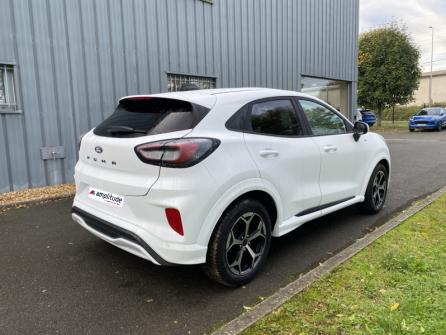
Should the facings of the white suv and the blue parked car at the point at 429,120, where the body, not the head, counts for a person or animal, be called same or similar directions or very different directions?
very different directions

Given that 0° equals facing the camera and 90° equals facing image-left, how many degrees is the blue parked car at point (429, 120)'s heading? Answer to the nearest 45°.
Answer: approximately 45°

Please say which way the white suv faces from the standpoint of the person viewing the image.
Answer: facing away from the viewer and to the right of the viewer
